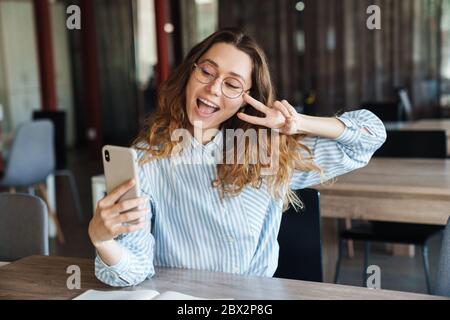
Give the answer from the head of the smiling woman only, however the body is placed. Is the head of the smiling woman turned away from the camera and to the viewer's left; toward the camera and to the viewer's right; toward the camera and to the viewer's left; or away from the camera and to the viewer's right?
toward the camera and to the viewer's left

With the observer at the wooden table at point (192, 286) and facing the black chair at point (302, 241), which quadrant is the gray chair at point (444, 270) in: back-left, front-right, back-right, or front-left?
front-right

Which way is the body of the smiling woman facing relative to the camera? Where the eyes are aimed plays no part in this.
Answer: toward the camera

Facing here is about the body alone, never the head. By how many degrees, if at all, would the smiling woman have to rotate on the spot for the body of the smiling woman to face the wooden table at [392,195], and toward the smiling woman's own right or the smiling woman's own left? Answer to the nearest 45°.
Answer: approximately 135° to the smiling woman's own left

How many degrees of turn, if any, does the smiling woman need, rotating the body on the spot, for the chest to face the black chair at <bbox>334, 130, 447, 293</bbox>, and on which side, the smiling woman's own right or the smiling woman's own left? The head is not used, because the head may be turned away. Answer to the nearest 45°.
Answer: approximately 135° to the smiling woman's own left

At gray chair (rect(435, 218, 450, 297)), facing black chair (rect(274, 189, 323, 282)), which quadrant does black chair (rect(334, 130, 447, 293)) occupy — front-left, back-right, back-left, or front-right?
front-right
